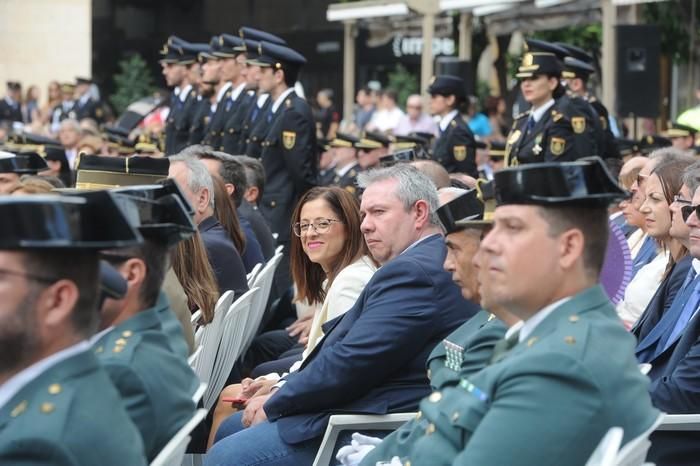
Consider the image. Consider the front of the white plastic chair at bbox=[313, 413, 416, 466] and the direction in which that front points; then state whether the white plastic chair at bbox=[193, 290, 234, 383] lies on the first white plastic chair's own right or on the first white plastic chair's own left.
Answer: on the first white plastic chair's own right

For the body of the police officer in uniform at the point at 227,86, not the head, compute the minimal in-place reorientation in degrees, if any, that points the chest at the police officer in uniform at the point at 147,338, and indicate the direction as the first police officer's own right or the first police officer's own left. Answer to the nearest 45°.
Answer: approximately 45° to the first police officer's own left

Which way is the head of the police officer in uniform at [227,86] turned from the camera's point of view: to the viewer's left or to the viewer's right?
to the viewer's left

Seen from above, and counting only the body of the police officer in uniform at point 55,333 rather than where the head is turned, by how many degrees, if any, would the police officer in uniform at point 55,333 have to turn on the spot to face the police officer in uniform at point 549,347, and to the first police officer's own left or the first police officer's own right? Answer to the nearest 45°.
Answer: approximately 180°

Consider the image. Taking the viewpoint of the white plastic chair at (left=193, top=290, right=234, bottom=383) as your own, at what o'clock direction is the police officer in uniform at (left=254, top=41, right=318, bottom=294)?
The police officer in uniform is roughly at 3 o'clock from the white plastic chair.

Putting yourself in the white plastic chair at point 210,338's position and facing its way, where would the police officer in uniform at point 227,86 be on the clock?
The police officer in uniform is roughly at 3 o'clock from the white plastic chair.

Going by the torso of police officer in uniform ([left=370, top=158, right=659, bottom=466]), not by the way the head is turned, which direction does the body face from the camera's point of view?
to the viewer's left

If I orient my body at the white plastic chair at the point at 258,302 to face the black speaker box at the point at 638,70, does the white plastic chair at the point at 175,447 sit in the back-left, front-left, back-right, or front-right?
back-right

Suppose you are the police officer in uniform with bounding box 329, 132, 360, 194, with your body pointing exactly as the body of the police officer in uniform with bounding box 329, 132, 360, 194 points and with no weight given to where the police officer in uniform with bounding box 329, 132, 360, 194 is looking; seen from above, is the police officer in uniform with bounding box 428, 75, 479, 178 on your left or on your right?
on your left

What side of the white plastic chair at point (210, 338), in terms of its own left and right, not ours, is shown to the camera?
left

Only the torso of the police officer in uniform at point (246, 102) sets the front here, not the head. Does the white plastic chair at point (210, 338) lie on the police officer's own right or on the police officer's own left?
on the police officer's own left

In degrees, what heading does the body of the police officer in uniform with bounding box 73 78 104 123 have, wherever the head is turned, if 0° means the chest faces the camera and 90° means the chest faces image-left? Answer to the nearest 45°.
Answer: approximately 45°
